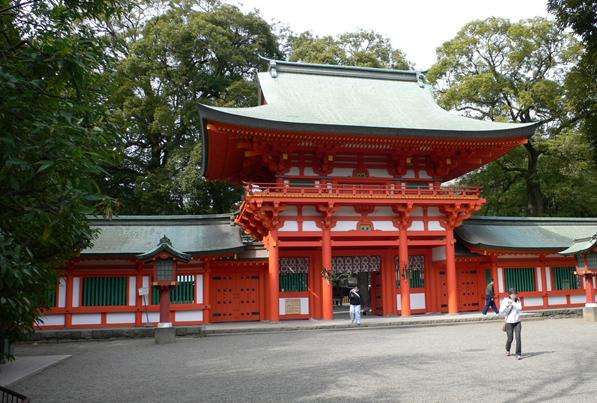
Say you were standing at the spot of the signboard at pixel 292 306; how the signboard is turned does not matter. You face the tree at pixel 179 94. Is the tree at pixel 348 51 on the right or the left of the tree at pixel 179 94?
right

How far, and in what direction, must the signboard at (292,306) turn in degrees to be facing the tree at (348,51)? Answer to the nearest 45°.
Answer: approximately 180°

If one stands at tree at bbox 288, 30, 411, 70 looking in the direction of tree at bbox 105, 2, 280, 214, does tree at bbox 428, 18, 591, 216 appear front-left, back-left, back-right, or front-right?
back-left

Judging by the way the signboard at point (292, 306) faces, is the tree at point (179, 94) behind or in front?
behind

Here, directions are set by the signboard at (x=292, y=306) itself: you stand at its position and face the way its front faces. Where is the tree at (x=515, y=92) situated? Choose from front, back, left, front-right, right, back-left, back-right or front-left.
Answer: back-left

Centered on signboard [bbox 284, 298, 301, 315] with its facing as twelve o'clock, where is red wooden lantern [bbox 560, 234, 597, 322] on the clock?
The red wooden lantern is roughly at 9 o'clock from the signboard.

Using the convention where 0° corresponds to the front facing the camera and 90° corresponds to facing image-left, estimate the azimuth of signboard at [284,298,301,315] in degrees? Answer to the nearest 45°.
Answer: approximately 0°
